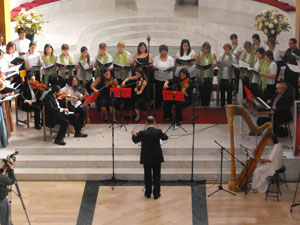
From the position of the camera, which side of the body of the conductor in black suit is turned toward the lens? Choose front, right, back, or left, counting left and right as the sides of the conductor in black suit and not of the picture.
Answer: back

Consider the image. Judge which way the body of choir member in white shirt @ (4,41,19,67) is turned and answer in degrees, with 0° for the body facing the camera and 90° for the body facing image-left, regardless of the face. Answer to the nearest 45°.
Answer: approximately 315°

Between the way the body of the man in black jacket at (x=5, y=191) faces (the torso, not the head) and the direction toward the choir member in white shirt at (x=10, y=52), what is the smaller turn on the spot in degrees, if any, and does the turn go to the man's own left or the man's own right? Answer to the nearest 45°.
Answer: approximately 45° to the man's own left

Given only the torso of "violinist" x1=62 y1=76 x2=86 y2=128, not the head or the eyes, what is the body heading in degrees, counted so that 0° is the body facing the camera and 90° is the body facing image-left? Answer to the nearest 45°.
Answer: approximately 315°

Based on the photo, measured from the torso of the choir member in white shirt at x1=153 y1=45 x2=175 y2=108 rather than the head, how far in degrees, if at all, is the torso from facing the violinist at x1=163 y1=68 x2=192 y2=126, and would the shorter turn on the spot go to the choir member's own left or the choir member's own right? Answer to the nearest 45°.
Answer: approximately 45° to the choir member's own left

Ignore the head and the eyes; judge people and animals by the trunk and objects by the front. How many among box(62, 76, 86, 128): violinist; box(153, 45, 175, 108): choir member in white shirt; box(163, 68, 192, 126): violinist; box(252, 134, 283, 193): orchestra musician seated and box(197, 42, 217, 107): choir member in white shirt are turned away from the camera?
0

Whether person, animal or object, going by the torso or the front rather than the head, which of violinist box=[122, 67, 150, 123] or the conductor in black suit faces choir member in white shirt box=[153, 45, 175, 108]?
the conductor in black suit

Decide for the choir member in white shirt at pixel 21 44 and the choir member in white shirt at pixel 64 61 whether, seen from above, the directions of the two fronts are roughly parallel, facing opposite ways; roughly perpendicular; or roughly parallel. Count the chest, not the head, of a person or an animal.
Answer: roughly parallel

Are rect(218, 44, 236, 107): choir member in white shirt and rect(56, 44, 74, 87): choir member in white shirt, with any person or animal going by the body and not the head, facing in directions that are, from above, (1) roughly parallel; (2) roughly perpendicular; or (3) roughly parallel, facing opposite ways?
roughly parallel

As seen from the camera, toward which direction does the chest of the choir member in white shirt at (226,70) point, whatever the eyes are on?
toward the camera

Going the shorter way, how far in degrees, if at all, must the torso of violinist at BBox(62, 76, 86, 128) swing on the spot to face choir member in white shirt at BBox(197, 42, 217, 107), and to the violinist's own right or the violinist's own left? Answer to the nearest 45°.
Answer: approximately 45° to the violinist's own left

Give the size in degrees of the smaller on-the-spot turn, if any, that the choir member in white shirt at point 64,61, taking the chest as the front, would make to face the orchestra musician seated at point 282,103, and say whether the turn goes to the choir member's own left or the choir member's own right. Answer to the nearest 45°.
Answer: approximately 45° to the choir member's own left

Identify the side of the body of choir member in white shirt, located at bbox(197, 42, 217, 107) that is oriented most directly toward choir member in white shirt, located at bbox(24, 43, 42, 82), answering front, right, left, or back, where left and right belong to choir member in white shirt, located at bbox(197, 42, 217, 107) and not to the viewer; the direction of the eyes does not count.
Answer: right

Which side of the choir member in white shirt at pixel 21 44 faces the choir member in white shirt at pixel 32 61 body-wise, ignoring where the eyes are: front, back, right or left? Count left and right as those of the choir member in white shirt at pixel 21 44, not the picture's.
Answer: front

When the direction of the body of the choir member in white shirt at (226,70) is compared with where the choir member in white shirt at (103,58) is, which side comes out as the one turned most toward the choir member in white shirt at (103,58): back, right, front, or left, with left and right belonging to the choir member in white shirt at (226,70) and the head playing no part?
right

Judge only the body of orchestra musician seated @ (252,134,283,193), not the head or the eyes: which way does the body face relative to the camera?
to the viewer's left

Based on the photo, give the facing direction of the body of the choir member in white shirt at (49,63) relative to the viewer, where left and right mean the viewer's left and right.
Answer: facing the viewer

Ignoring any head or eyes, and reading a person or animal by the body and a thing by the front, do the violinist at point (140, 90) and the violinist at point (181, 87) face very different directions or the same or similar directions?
same or similar directions
